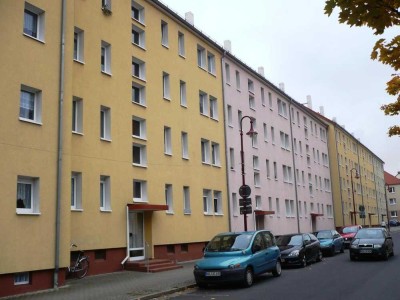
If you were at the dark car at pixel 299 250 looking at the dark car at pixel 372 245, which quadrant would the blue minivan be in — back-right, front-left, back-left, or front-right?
back-right

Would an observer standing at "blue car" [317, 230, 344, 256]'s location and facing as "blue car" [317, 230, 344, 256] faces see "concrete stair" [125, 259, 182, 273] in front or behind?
in front

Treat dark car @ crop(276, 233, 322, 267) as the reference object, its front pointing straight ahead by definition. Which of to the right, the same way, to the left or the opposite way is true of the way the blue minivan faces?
the same way

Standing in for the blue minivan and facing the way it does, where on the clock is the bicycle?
The bicycle is roughly at 2 o'clock from the blue minivan.

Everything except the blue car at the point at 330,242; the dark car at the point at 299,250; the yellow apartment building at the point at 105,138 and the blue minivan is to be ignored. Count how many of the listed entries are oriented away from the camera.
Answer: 0

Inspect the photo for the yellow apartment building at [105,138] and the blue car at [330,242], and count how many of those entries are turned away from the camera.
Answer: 0

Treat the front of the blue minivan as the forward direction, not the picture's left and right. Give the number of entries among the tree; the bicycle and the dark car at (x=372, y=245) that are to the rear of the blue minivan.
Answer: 1

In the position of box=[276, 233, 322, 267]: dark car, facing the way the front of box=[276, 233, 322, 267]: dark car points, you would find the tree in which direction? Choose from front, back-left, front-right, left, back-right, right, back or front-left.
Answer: front-left

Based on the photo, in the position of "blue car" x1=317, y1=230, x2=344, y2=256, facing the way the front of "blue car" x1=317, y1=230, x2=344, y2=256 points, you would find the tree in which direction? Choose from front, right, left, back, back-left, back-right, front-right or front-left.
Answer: front-left

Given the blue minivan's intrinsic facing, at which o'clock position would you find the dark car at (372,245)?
The dark car is roughly at 6 o'clock from the blue minivan.

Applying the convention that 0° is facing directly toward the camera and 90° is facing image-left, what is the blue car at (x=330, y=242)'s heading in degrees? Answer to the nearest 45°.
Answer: approximately 45°

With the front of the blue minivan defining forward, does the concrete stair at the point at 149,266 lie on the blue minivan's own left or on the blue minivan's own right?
on the blue minivan's own right

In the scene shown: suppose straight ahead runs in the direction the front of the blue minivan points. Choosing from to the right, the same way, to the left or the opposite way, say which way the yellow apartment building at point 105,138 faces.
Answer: to the left

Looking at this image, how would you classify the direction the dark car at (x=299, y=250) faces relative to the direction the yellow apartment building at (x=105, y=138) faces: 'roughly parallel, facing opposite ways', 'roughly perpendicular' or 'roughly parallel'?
roughly perpendicular

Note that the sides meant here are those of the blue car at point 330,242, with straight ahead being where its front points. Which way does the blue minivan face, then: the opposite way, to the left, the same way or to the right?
the same way

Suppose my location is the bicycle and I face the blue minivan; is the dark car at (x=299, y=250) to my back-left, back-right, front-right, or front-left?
front-left

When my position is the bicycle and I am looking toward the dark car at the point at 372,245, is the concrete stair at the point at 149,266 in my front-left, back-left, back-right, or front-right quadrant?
front-left

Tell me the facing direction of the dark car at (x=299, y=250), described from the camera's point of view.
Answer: facing the viewer and to the left of the viewer

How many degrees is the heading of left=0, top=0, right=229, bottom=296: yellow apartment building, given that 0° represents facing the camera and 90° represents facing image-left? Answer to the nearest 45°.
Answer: approximately 315°

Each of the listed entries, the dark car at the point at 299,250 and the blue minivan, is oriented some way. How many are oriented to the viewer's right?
0
